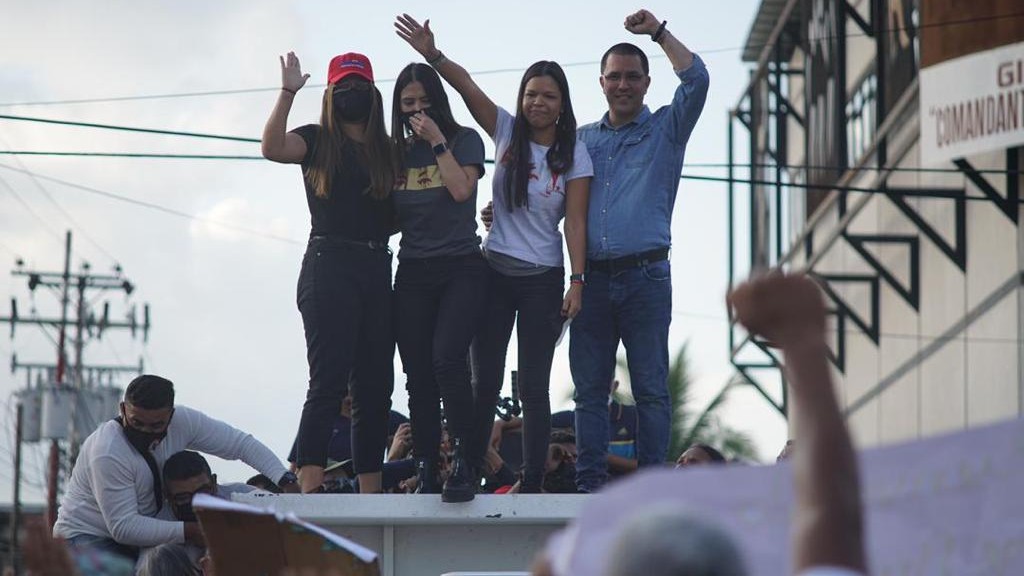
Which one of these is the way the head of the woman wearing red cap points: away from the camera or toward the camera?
toward the camera

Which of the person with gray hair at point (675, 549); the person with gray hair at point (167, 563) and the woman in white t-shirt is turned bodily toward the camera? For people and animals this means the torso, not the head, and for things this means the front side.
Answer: the woman in white t-shirt

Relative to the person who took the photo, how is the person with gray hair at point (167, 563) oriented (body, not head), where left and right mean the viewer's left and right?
facing away from the viewer

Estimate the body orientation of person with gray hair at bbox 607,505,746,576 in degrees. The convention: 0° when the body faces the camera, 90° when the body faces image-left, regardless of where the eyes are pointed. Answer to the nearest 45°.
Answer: approximately 180°

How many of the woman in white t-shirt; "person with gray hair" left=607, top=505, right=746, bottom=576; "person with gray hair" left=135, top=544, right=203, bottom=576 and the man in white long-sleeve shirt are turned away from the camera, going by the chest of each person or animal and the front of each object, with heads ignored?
2

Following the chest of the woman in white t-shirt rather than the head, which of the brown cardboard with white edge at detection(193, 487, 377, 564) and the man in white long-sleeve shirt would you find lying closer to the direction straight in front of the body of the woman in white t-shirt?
the brown cardboard with white edge

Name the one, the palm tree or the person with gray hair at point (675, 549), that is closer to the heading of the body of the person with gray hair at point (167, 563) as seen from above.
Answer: the palm tree

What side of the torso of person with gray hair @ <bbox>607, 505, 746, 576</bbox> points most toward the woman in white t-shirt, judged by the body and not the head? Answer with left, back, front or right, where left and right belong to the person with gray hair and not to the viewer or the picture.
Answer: front

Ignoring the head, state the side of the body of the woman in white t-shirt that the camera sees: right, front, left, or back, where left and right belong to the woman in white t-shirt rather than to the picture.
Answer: front

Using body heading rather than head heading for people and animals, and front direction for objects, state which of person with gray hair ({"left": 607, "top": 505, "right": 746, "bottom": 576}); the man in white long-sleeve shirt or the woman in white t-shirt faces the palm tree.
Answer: the person with gray hair

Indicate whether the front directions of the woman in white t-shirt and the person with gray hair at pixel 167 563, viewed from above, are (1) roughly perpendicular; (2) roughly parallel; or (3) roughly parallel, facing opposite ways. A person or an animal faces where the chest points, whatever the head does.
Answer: roughly parallel, facing opposite ways

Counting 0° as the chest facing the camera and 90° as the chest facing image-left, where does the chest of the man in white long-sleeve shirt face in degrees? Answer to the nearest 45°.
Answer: approximately 315°

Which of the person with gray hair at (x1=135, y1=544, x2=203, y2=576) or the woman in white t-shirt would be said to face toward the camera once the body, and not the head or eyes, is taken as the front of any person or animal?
the woman in white t-shirt

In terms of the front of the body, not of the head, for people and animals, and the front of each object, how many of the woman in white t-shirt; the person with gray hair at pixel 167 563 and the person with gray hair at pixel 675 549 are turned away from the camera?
2

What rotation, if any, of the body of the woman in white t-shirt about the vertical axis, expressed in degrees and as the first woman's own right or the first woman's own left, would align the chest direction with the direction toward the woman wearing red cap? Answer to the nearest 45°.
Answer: approximately 90° to the first woman's own right

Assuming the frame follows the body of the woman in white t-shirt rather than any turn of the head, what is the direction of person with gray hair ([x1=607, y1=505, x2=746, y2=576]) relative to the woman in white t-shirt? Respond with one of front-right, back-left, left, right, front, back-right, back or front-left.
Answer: front

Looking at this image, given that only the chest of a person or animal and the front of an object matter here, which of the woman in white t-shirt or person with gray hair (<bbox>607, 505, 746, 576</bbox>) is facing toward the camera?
the woman in white t-shirt

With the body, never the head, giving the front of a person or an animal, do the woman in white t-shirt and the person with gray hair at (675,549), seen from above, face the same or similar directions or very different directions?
very different directions
